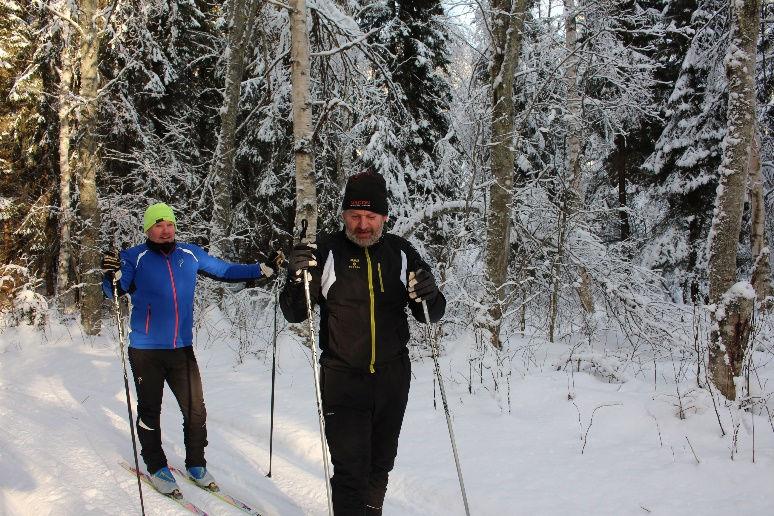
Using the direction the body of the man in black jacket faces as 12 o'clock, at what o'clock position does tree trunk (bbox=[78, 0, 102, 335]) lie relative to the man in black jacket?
The tree trunk is roughly at 5 o'clock from the man in black jacket.

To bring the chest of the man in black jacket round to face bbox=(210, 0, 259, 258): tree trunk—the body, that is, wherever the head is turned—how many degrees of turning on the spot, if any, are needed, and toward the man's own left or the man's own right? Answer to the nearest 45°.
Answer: approximately 180°

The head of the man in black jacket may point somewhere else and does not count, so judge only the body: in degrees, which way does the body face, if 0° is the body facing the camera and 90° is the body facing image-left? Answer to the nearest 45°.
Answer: approximately 0°

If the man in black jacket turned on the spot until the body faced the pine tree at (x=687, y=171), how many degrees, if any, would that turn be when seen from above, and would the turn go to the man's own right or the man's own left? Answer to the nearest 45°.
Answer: approximately 135° to the man's own left

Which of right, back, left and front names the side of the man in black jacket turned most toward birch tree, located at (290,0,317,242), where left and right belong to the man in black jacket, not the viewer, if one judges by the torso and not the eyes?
back
